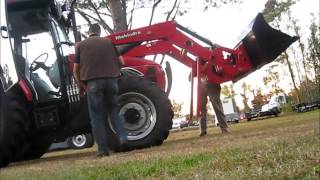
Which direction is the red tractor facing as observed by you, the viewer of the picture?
facing to the right of the viewer
